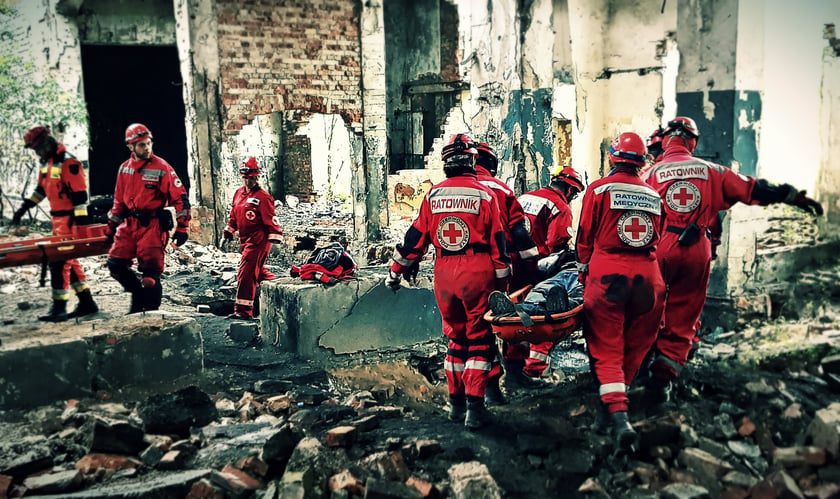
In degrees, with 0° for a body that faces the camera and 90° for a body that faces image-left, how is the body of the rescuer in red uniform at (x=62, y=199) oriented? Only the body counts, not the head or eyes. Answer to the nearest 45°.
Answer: approximately 45°

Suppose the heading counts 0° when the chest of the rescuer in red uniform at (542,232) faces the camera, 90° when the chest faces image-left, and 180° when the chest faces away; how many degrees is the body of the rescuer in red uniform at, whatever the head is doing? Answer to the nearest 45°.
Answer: approximately 225°

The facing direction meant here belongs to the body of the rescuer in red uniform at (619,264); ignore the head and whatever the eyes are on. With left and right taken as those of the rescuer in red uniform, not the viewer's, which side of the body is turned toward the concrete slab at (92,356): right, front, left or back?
left

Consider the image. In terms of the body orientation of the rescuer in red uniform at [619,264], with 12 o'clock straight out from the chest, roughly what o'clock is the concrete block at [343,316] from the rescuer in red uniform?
The concrete block is roughly at 10 o'clock from the rescuer in red uniform.

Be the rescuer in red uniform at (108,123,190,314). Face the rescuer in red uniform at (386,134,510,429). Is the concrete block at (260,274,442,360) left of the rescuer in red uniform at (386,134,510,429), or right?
left

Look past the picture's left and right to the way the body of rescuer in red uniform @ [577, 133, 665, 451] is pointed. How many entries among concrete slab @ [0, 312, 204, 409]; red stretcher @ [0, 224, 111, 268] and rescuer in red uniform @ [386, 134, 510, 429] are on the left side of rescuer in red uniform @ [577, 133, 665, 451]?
3

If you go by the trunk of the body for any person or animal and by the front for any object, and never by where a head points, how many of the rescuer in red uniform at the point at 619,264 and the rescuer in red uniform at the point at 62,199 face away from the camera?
1

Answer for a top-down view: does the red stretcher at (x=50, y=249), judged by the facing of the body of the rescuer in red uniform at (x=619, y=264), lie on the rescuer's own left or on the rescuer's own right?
on the rescuer's own left

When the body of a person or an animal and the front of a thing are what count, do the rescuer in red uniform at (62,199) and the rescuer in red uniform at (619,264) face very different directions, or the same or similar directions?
very different directions

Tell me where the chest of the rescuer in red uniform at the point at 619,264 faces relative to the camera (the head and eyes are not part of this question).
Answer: away from the camera
